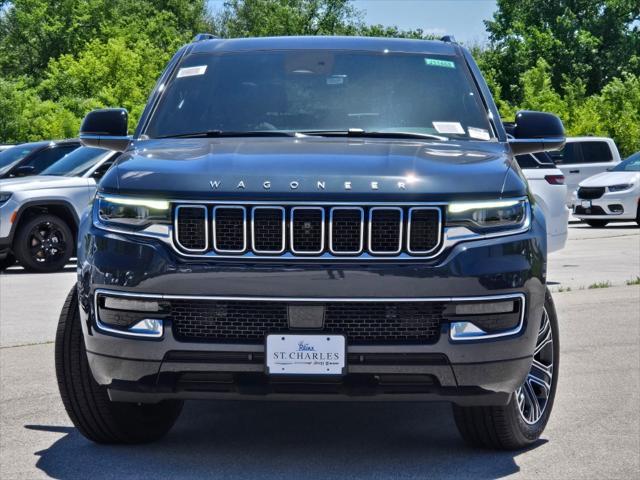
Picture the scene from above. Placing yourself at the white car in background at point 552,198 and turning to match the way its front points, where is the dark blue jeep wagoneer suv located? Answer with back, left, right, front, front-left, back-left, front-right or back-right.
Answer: left

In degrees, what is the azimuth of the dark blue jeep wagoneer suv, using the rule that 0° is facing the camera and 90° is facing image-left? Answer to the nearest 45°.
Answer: approximately 0°

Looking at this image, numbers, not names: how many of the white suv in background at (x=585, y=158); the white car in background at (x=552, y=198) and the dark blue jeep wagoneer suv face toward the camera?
1

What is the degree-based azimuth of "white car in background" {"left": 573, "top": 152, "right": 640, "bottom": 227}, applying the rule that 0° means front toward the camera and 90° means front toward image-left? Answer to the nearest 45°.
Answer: approximately 45°
